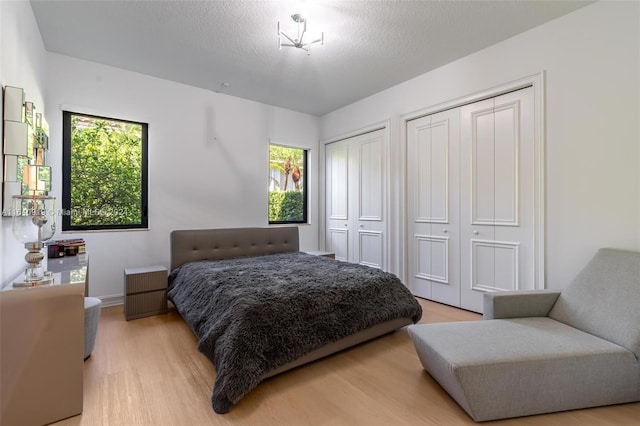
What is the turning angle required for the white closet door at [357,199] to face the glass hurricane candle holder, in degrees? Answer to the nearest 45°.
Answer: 0° — it already faces it

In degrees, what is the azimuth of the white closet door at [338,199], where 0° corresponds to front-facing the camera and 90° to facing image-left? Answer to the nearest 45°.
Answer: approximately 45°

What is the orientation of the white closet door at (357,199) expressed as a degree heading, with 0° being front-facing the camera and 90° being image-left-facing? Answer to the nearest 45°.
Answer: approximately 45°

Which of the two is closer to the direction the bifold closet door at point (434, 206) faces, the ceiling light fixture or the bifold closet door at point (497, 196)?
the ceiling light fixture

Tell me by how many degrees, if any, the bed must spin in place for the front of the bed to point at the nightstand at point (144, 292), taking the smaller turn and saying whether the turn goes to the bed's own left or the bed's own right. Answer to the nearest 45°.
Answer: approximately 180°

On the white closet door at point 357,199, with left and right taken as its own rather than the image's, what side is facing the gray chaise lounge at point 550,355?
left

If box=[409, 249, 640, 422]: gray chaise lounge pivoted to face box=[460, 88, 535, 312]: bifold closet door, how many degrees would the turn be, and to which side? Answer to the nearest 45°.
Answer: approximately 135° to its right

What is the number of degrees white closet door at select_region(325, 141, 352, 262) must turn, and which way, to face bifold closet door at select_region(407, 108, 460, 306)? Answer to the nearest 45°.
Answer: approximately 90° to its left

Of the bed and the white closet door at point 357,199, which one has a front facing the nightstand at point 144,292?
the white closet door
